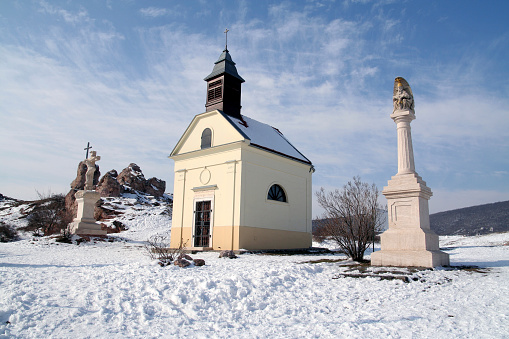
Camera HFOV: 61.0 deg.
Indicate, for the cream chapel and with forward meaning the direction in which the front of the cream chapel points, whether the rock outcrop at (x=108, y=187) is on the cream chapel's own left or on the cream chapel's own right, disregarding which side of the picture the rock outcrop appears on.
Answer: on the cream chapel's own right

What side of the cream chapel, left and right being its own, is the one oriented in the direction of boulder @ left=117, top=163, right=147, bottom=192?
right

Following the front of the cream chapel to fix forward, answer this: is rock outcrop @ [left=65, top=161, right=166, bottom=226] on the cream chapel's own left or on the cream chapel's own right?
on the cream chapel's own right

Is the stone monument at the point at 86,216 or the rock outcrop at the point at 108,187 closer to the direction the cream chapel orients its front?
the stone monument

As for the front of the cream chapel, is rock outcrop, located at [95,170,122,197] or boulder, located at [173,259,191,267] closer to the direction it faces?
the boulder

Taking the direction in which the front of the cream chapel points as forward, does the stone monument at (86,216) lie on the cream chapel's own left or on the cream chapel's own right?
on the cream chapel's own right

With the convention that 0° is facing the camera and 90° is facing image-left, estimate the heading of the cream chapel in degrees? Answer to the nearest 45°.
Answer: approximately 45°

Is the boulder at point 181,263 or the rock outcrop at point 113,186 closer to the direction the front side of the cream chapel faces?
the boulder
